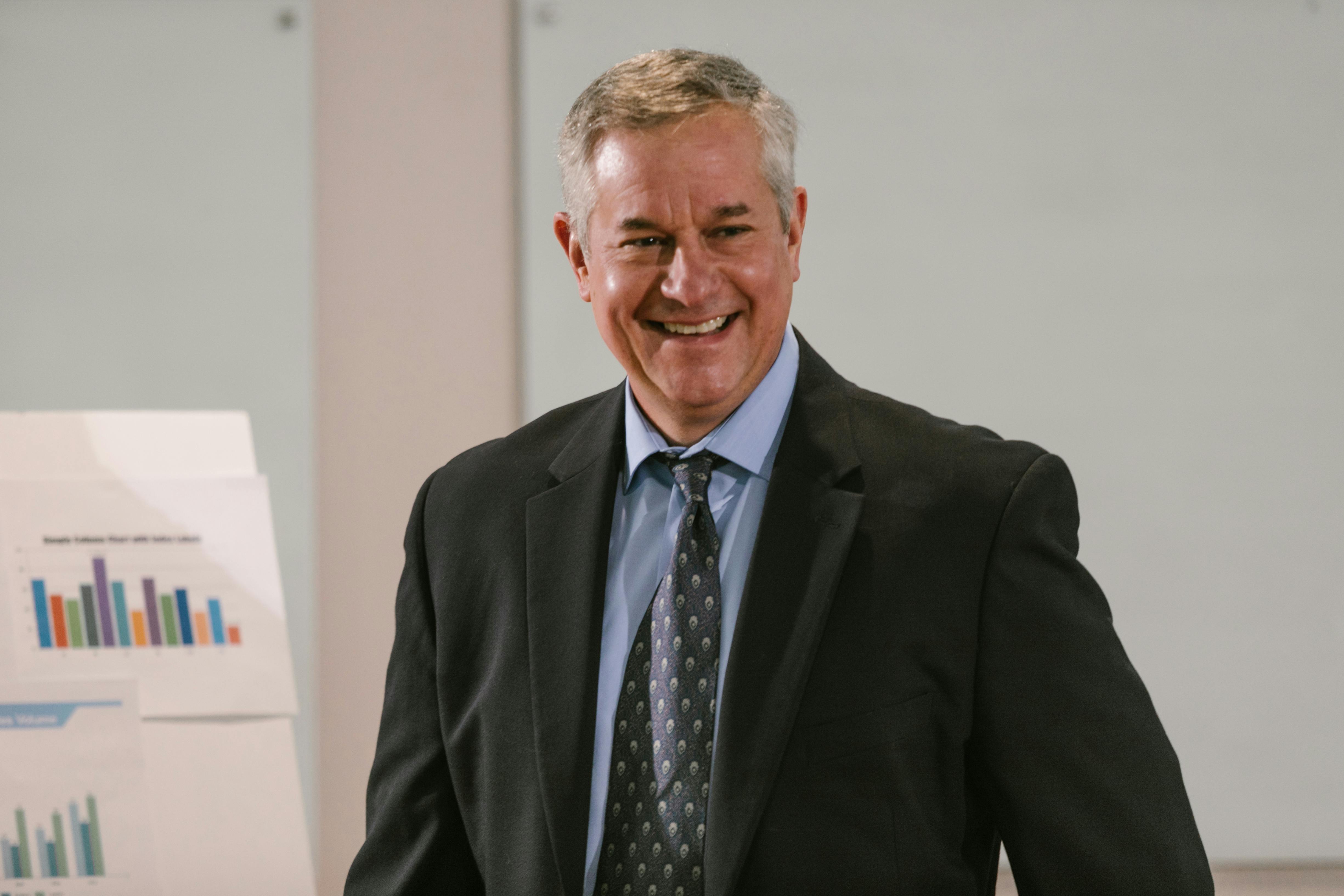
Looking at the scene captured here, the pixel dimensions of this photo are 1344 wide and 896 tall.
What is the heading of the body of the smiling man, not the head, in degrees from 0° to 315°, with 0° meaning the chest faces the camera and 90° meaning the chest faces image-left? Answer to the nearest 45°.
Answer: approximately 0°

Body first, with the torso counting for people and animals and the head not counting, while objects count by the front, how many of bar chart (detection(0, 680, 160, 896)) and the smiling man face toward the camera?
2

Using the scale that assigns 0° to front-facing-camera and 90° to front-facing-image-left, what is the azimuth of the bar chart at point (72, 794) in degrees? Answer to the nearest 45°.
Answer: approximately 0°

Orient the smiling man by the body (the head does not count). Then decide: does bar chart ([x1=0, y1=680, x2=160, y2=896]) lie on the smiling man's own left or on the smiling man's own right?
on the smiling man's own right

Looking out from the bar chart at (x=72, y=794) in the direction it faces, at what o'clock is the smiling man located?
The smiling man is roughly at 11 o'clock from the bar chart.
